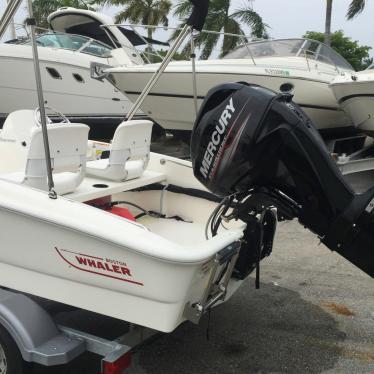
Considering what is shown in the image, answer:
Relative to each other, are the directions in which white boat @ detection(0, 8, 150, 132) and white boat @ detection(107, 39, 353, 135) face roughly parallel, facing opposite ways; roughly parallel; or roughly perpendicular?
roughly parallel

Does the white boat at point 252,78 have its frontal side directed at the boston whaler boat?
no

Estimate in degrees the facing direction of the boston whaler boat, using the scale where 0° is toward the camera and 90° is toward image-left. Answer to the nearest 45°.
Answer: approximately 135°

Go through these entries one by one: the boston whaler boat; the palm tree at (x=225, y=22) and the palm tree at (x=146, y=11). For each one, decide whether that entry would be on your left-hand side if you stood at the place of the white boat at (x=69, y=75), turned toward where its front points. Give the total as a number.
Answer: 1

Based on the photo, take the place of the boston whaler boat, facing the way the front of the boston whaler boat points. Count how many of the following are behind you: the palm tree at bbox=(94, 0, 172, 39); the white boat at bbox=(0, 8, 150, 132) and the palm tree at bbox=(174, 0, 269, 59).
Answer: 0

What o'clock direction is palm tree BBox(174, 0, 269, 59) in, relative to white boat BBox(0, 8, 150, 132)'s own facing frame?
The palm tree is roughly at 4 o'clock from the white boat.

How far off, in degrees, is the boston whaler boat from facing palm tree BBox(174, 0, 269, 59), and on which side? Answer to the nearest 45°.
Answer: approximately 45° to its right

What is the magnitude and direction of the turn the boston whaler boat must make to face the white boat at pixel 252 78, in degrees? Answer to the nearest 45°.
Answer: approximately 45° to its right

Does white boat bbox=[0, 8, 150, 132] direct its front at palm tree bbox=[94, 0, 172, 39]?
no

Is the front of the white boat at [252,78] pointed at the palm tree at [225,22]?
no

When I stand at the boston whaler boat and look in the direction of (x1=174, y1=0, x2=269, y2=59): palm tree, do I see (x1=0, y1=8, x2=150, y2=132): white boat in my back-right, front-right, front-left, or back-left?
front-left

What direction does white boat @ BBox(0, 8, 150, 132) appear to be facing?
to the viewer's left
